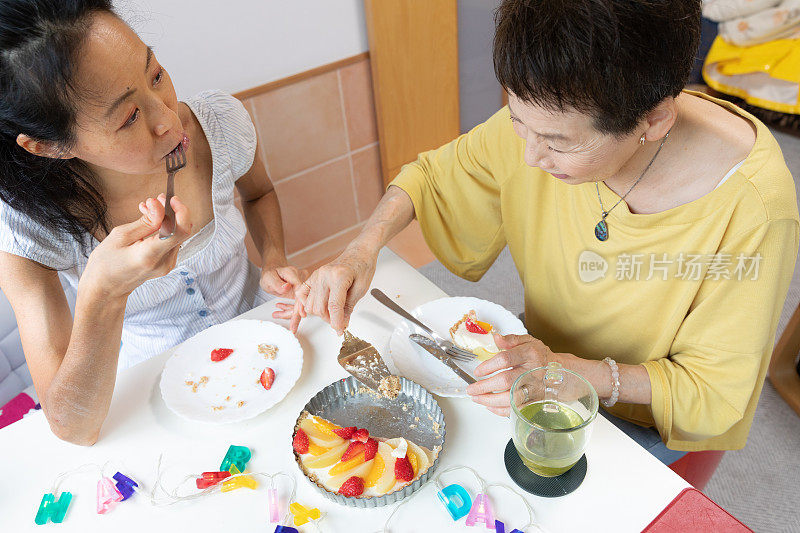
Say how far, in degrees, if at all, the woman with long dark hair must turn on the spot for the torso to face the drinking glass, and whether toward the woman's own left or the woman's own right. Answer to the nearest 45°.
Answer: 0° — they already face it

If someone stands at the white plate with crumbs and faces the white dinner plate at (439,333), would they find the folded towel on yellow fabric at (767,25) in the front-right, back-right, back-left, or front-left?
front-left

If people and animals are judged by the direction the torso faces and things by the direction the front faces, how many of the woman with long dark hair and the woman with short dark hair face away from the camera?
0

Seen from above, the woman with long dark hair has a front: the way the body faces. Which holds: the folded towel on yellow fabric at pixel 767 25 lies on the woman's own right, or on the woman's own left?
on the woman's own left

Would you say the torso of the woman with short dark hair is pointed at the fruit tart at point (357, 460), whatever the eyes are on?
yes

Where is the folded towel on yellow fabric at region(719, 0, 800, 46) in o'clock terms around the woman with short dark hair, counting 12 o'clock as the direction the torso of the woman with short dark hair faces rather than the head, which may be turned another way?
The folded towel on yellow fabric is roughly at 5 o'clock from the woman with short dark hair.

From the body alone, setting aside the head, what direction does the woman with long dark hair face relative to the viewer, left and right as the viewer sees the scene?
facing the viewer and to the right of the viewer

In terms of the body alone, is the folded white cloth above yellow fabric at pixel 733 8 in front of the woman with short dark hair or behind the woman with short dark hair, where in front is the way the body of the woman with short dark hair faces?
behind

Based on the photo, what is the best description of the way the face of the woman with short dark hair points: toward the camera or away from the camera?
toward the camera

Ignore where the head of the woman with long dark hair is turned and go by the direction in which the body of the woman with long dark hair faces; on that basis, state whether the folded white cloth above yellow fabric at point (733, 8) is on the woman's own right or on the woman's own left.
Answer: on the woman's own left

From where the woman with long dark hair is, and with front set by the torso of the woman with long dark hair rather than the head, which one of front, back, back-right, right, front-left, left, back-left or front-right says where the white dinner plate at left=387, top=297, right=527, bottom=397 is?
front

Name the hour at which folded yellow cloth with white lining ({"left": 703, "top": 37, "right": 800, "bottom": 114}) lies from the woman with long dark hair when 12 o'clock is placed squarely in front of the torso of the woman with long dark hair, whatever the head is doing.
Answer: The folded yellow cloth with white lining is roughly at 10 o'clock from the woman with long dark hair.

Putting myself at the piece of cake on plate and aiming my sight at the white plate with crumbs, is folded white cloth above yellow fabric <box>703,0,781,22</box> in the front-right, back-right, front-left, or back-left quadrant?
back-right

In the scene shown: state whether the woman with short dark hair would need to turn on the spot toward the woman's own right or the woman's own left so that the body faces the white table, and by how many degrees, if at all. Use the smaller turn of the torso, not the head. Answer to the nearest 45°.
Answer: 0° — they already face it

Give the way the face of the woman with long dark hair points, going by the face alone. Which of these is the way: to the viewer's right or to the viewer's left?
to the viewer's right
